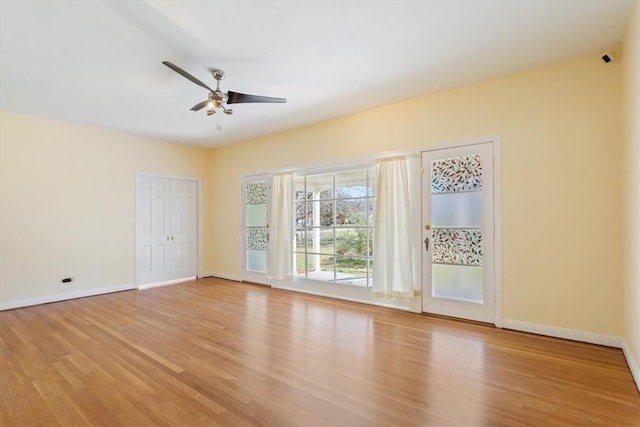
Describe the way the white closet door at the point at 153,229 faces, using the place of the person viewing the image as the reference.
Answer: facing the viewer and to the right of the viewer

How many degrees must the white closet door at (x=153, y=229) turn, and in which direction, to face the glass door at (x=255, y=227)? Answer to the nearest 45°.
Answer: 0° — it already faces it

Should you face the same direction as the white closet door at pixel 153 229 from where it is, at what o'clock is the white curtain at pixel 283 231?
The white curtain is roughly at 12 o'clock from the white closet door.

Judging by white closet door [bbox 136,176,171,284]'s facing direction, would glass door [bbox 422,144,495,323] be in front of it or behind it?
in front

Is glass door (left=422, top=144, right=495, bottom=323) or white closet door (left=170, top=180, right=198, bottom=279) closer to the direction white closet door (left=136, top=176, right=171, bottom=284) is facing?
the glass door

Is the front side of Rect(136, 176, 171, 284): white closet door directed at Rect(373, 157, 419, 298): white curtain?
yes

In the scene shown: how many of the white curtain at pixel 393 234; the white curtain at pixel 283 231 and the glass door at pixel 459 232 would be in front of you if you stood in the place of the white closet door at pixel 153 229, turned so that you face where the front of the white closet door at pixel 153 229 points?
3
